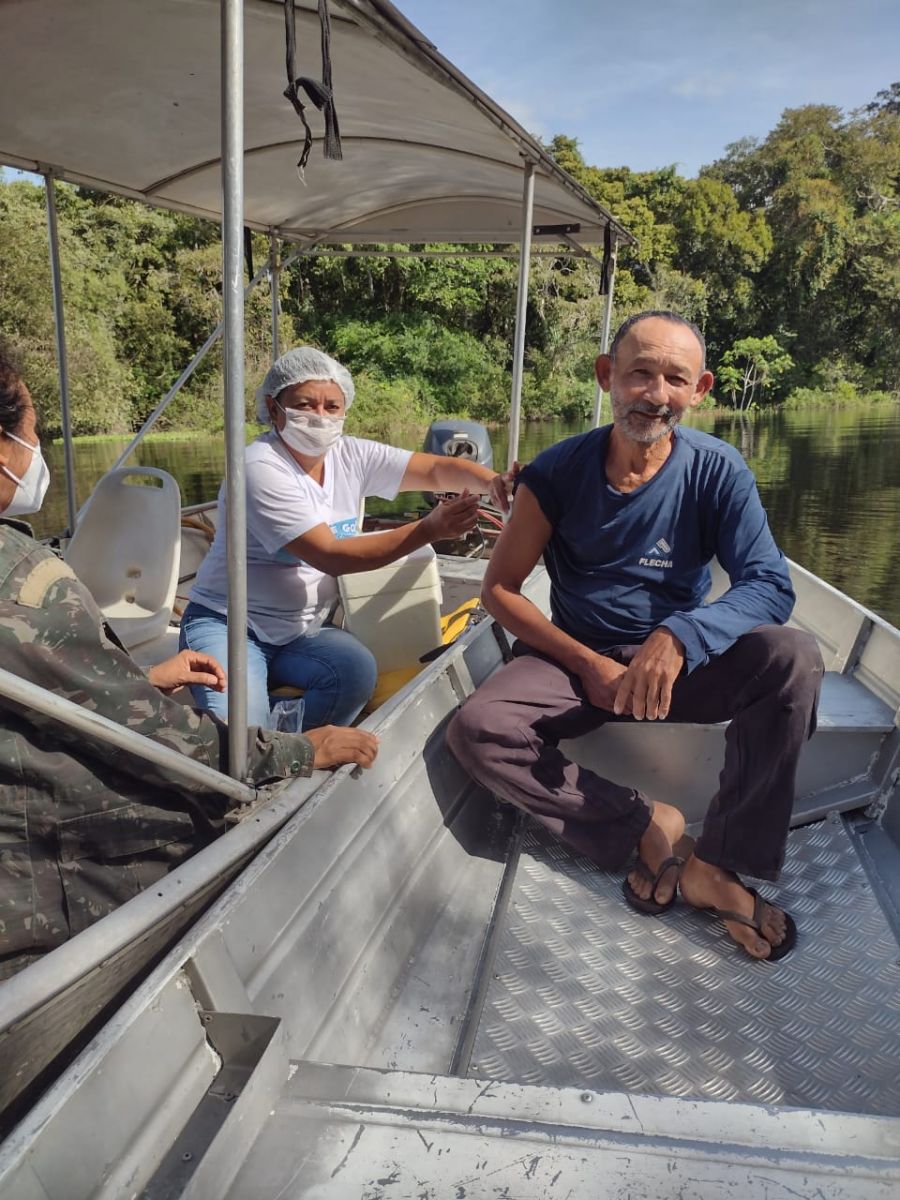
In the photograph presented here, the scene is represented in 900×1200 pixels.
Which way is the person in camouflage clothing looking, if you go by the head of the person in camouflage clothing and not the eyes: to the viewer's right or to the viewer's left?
to the viewer's right

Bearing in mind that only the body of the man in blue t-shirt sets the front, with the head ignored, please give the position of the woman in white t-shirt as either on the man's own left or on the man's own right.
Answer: on the man's own right

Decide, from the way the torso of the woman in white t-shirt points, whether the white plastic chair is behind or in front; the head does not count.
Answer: behind

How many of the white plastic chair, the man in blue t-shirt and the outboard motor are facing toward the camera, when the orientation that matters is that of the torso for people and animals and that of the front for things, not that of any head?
3

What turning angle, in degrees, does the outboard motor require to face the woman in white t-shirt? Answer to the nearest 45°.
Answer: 0° — it already faces them

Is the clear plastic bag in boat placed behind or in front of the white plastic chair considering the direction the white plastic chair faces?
in front

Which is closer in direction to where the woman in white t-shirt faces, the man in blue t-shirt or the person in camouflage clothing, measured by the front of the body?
the man in blue t-shirt

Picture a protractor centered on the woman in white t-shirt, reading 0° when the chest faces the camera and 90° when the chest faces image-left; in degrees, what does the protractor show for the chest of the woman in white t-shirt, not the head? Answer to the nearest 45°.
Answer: approximately 315°

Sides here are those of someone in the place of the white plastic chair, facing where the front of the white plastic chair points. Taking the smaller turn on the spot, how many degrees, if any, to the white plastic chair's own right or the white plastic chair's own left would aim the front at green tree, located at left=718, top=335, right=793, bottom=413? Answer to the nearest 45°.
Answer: approximately 135° to the white plastic chair's own left

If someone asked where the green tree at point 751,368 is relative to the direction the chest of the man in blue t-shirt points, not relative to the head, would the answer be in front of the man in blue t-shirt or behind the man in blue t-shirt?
behind

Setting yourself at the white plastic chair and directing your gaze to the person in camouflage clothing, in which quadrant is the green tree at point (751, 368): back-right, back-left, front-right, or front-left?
back-left

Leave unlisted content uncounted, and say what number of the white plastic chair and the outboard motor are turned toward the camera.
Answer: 2

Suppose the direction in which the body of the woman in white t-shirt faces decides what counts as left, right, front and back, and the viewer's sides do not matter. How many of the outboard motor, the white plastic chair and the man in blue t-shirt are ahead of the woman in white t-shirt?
1

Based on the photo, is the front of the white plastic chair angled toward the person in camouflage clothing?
yes

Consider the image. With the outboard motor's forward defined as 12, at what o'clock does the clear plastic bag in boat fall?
The clear plastic bag in boat is roughly at 12 o'clock from the outboard motor.

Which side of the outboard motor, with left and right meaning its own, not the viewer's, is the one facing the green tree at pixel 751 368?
back
